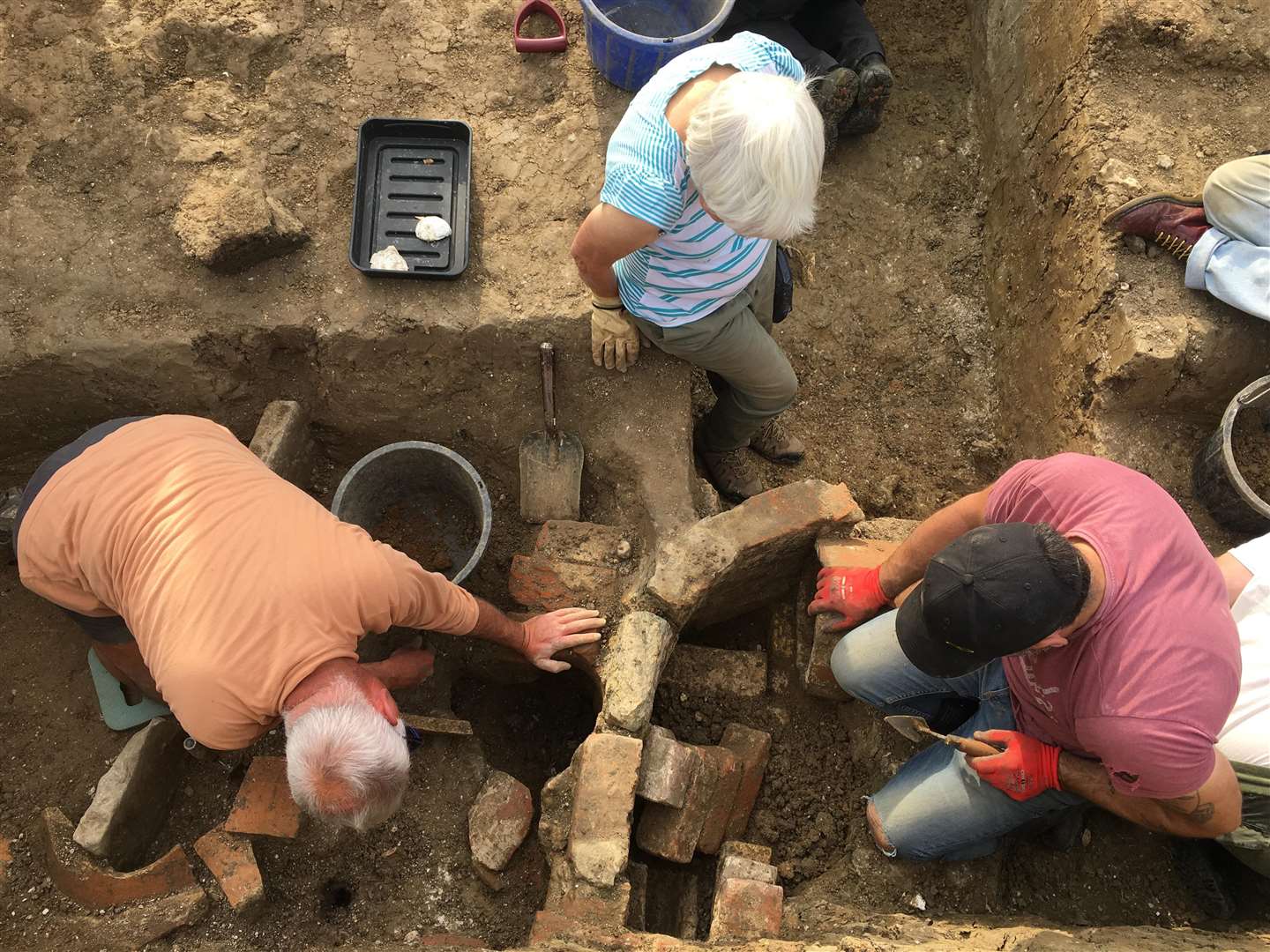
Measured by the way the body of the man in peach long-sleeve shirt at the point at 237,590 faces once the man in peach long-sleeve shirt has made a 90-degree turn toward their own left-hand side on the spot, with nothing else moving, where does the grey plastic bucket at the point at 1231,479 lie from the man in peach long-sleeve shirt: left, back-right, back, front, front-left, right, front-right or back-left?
front-right

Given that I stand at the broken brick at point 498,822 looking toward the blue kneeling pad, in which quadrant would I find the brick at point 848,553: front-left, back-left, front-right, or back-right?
back-right

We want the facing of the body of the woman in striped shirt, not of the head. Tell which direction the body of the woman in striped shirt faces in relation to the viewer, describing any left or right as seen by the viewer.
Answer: facing the viewer and to the right of the viewer

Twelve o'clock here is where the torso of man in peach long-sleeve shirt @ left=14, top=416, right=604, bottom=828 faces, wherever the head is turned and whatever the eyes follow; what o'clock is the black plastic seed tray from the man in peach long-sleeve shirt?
The black plastic seed tray is roughly at 8 o'clock from the man in peach long-sleeve shirt.
